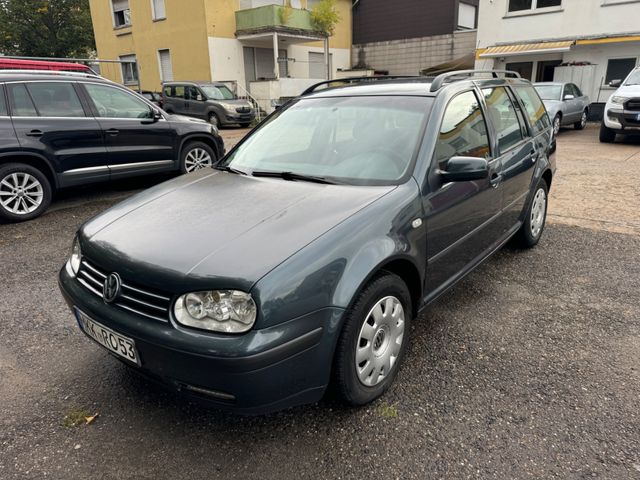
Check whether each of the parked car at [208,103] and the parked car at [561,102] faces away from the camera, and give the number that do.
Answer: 0

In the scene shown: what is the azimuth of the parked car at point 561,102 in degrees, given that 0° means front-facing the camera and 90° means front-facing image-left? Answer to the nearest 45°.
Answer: approximately 45°

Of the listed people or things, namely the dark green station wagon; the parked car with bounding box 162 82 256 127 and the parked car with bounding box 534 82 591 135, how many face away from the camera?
0

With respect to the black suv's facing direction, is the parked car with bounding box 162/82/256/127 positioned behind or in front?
in front

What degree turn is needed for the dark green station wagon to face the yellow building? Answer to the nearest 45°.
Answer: approximately 135° to its right

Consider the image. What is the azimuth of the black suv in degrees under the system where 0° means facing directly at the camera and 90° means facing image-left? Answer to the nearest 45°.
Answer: approximately 225°

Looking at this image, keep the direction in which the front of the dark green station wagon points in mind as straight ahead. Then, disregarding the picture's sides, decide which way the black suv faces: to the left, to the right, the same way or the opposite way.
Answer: the opposite way

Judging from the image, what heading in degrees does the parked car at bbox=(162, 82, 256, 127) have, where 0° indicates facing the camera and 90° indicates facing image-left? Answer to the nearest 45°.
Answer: approximately 315°

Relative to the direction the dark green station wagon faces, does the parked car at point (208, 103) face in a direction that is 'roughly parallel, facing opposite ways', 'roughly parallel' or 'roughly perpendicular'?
roughly perpendicular

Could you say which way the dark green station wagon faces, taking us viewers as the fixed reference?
facing the viewer and to the left of the viewer

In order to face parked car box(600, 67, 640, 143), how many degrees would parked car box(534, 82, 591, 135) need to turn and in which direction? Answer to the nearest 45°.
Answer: approximately 90° to its left

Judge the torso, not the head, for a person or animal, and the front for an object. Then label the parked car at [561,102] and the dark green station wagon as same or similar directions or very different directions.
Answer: same or similar directions

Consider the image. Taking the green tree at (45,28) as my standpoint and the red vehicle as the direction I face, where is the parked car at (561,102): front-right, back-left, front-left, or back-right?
front-left

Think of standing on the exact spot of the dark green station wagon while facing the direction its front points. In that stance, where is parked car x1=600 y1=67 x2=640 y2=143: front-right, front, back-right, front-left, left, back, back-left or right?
back
